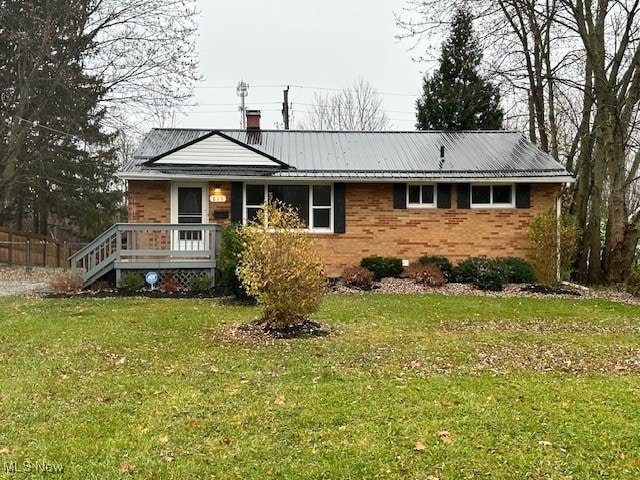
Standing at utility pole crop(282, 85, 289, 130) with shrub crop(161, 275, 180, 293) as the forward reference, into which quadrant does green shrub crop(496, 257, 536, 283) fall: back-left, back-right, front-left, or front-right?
front-left

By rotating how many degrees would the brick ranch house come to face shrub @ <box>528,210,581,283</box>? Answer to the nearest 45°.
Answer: approximately 90° to its left

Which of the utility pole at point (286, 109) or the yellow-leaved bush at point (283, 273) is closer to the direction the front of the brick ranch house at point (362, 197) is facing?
the yellow-leaved bush

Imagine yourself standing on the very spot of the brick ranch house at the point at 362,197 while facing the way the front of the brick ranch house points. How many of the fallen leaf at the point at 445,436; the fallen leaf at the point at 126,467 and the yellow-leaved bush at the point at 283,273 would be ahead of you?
3

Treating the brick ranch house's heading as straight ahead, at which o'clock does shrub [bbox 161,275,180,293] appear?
The shrub is roughly at 2 o'clock from the brick ranch house.

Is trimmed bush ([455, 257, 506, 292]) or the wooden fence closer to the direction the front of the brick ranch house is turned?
the trimmed bush

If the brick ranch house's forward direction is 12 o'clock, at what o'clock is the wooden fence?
The wooden fence is roughly at 4 o'clock from the brick ranch house.

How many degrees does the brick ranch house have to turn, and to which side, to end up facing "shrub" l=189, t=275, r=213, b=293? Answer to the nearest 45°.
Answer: approximately 45° to its right

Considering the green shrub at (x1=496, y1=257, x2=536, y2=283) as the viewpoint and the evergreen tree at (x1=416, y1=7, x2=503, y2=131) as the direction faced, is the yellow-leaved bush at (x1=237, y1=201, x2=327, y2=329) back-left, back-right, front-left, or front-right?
back-left

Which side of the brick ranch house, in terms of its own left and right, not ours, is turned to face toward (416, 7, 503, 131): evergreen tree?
back

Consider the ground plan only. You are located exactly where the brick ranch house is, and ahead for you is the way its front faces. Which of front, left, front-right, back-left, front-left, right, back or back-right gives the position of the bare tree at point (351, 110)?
back

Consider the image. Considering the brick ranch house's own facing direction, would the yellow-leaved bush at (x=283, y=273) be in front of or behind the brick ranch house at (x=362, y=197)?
in front

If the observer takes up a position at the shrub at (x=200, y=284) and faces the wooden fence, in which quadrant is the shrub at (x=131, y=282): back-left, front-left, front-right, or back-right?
front-left

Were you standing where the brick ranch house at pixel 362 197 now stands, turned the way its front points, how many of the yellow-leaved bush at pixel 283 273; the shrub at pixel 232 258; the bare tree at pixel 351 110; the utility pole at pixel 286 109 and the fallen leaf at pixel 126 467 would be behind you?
2

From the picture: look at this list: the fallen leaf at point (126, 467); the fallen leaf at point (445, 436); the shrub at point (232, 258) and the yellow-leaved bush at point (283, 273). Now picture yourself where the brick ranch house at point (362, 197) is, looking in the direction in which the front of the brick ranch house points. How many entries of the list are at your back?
0

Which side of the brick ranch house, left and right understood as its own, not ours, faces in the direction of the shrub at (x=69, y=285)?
right

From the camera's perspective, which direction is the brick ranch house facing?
toward the camera

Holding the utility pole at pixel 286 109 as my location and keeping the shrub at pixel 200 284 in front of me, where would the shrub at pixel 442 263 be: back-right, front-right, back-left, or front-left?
front-left

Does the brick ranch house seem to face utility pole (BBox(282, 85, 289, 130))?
no

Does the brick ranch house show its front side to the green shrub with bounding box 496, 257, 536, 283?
no

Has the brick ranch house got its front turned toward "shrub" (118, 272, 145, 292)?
no
